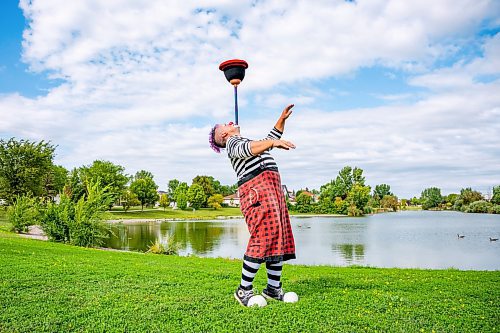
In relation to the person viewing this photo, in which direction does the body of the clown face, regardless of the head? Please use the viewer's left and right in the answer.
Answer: facing to the right of the viewer
